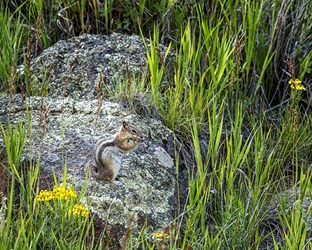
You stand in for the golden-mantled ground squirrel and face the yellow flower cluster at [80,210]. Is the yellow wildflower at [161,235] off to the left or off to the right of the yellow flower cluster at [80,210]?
left

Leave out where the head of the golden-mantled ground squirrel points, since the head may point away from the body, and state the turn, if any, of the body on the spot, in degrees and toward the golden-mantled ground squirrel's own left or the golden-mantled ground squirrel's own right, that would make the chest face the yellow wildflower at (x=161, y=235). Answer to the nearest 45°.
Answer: approximately 90° to the golden-mantled ground squirrel's own right

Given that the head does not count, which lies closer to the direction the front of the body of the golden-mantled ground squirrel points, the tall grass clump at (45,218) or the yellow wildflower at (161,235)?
the yellow wildflower

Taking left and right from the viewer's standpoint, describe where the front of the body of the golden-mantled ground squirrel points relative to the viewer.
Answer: facing to the right of the viewer

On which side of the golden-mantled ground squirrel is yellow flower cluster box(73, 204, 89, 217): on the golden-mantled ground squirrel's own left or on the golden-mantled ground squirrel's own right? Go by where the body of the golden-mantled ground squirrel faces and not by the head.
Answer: on the golden-mantled ground squirrel's own right

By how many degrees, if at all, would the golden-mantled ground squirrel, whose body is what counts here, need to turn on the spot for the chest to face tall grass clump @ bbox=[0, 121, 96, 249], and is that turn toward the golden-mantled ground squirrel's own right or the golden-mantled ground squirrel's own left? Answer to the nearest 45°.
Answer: approximately 135° to the golden-mantled ground squirrel's own right

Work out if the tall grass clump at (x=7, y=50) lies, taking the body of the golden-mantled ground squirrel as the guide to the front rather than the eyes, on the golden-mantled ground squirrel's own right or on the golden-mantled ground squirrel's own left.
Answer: on the golden-mantled ground squirrel's own left

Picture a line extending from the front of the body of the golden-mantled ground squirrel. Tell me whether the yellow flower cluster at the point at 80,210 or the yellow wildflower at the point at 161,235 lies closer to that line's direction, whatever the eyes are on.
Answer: the yellow wildflower

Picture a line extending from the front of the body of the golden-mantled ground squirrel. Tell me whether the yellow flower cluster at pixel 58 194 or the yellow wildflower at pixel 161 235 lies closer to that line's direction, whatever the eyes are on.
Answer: the yellow wildflower

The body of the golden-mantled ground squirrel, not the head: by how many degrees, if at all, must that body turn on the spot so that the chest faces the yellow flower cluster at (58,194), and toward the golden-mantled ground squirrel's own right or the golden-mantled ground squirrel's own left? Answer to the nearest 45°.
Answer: approximately 135° to the golden-mantled ground squirrel's own right
